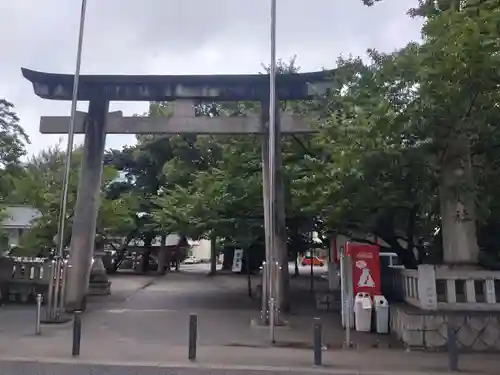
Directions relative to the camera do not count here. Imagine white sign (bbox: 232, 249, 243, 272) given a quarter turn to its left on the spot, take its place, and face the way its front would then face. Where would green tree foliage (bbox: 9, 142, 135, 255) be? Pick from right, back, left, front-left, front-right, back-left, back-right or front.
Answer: back-right

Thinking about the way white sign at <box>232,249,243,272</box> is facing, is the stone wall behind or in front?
in front

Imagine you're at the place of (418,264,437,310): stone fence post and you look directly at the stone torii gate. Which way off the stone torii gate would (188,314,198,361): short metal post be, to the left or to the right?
left

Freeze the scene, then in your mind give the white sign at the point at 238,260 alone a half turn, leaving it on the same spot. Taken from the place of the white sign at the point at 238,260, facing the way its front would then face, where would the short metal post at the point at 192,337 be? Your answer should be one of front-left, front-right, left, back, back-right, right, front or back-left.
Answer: back

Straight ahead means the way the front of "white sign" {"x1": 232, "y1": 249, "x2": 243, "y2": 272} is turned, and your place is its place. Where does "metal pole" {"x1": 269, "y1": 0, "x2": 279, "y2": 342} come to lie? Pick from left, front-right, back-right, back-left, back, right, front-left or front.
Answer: front

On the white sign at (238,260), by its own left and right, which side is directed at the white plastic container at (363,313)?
front

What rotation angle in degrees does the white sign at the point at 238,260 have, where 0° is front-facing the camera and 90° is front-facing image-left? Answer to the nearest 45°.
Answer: approximately 0°

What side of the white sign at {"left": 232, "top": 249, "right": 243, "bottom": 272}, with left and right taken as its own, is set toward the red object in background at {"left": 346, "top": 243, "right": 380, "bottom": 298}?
front

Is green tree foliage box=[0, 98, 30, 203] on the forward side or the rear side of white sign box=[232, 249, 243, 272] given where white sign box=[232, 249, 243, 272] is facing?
on the forward side
